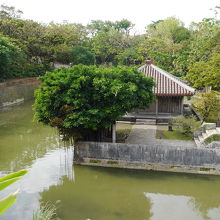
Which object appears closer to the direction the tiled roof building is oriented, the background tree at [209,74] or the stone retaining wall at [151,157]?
the stone retaining wall

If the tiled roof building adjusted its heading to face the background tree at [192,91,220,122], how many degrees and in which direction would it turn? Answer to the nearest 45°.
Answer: approximately 45° to its left

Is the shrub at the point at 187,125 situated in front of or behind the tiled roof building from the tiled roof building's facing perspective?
in front

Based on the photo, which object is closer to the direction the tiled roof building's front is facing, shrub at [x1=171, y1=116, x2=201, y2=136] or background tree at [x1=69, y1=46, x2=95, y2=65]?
the shrub

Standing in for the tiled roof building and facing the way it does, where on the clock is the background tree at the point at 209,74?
The background tree is roughly at 8 o'clock from the tiled roof building.

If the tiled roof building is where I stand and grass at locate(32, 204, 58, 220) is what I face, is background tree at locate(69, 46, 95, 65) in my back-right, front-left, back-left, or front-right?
back-right

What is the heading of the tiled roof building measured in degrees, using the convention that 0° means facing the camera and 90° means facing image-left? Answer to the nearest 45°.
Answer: approximately 0°

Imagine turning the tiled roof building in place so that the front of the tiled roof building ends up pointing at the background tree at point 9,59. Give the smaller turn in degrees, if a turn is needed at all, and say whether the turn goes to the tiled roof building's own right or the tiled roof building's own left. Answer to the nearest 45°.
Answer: approximately 135° to the tiled roof building's own right

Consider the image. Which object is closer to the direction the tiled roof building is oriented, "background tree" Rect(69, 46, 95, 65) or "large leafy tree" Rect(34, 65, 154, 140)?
the large leafy tree

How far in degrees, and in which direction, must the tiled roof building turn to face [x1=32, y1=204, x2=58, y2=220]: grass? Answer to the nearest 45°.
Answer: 0° — it already faces it

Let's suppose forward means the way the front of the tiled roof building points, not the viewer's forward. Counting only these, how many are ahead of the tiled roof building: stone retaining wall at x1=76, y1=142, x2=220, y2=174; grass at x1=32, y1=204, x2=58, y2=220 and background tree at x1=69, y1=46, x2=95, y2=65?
2

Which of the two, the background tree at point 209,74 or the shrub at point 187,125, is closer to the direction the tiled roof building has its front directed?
the shrub
